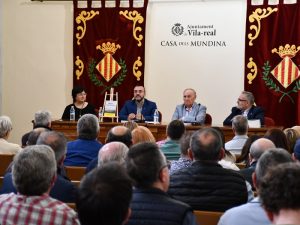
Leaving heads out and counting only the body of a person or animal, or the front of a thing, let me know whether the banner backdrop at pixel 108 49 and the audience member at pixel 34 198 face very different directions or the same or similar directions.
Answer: very different directions

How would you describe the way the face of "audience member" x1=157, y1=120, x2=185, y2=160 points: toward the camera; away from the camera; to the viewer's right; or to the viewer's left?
away from the camera

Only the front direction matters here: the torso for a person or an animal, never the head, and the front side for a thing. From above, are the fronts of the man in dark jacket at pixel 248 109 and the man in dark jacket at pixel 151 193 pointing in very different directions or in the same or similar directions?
very different directions

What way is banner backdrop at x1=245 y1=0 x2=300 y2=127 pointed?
toward the camera

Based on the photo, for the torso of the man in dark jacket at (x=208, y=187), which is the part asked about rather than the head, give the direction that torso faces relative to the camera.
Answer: away from the camera

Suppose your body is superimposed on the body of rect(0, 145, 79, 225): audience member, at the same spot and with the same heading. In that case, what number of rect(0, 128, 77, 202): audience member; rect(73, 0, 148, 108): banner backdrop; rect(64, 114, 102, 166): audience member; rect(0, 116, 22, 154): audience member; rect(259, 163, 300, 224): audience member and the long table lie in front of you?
5

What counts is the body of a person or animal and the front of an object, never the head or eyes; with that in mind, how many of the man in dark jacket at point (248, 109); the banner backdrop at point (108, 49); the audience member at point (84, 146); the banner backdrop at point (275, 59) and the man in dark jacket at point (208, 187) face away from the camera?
2

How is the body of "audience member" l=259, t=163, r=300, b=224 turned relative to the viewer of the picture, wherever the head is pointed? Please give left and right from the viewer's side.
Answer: facing away from the viewer

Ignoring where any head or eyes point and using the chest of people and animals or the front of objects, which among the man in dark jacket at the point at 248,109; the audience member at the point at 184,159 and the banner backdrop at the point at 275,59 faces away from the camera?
the audience member

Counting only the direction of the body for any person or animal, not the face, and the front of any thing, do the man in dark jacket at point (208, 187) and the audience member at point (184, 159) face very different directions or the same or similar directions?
same or similar directions

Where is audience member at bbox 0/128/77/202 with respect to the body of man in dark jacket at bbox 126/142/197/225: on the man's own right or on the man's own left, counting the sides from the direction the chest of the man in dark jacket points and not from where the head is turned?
on the man's own left

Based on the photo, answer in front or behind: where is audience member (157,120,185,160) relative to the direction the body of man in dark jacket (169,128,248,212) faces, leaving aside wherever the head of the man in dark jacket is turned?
in front

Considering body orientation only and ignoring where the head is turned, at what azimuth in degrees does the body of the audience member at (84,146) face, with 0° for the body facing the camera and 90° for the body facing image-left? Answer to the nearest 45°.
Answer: approximately 180°

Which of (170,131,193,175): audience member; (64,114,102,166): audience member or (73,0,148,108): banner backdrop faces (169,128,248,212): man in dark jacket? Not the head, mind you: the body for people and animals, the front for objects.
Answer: the banner backdrop

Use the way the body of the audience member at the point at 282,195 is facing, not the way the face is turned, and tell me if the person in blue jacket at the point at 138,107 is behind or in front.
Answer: in front

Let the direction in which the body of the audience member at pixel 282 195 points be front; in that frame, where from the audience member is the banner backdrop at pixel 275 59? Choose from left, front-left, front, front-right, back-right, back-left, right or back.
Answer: front

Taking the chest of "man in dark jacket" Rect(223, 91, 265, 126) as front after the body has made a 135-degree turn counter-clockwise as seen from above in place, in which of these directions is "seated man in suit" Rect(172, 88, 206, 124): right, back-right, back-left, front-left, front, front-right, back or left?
back

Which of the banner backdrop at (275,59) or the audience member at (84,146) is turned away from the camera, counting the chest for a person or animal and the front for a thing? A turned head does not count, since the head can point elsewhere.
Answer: the audience member

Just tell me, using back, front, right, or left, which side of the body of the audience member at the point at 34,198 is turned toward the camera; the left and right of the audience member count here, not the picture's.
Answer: back

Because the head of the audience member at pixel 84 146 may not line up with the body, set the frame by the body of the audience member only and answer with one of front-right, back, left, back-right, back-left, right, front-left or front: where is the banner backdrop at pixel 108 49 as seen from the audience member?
front

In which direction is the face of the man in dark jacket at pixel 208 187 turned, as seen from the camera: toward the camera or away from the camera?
away from the camera

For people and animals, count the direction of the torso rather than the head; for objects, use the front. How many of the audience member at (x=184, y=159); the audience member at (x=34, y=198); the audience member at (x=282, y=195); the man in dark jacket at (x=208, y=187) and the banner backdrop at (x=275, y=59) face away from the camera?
4

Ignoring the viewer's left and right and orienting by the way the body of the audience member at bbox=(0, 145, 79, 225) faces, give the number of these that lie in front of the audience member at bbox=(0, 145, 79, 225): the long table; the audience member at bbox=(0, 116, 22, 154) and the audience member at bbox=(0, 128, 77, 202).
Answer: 3

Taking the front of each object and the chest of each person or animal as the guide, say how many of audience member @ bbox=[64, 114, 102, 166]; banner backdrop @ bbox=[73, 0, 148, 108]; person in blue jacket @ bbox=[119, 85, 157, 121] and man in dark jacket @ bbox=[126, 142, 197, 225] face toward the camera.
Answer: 2

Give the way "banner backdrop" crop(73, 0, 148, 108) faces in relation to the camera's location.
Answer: facing the viewer
